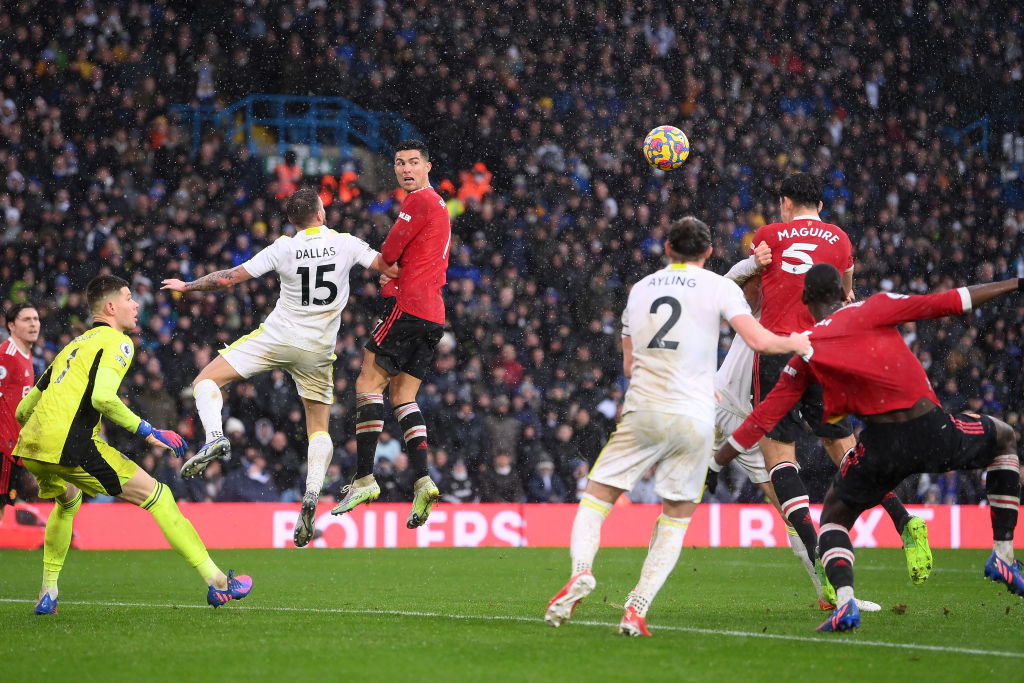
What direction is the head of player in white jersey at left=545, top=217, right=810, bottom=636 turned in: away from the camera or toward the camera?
away from the camera

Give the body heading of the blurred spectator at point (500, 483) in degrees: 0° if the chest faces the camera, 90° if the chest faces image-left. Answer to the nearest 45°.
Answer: approximately 0°

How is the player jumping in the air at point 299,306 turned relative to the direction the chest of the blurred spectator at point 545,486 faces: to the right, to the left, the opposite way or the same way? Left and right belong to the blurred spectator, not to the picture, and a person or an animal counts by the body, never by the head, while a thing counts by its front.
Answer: the opposite way

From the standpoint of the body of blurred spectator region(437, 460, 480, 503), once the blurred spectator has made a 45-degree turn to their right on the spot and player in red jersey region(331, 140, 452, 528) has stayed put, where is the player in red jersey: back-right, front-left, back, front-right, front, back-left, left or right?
front-left

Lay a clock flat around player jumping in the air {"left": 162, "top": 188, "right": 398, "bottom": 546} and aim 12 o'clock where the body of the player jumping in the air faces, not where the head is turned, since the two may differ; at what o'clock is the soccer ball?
The soccer ball is roughly at 2 o'clock from the player jumping in the air.

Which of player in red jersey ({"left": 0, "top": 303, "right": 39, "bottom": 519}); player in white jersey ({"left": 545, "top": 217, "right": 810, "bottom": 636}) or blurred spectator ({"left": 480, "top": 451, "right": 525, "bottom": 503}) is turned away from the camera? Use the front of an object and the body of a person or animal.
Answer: the player in white jersey

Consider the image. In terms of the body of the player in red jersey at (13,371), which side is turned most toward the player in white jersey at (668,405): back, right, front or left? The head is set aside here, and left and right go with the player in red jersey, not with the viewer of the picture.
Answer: front

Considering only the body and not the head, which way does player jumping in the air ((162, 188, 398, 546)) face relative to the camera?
away from the camera

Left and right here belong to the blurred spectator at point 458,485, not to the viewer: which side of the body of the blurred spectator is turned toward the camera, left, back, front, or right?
front

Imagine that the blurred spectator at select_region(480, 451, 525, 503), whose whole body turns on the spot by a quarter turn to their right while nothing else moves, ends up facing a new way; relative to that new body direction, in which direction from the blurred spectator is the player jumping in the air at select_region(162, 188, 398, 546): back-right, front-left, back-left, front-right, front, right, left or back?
left

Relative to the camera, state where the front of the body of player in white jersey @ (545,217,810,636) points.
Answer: away from the camera

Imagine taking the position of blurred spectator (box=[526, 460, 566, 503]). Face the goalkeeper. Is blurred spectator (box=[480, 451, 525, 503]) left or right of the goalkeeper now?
right
